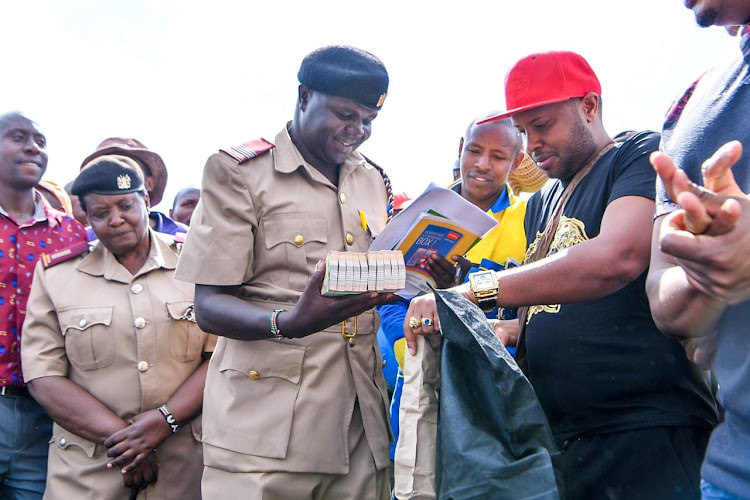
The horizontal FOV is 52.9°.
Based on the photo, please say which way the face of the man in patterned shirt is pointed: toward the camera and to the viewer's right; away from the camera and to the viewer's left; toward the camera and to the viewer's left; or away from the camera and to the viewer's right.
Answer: toward the camera and to the viewer's right

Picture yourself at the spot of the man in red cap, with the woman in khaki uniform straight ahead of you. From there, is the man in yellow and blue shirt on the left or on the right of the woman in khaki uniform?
right

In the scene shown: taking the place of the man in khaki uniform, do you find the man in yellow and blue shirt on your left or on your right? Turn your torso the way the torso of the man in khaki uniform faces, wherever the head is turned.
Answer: on your left

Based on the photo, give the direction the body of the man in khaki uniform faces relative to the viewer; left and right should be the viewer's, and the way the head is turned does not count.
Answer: facing the viewer and to the right of the viewer

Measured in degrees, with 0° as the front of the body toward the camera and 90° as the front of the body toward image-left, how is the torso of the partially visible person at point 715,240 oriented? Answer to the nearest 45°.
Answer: approximately 45°

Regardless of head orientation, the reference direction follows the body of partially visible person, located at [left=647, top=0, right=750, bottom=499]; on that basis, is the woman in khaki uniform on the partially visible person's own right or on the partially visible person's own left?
on the partially visible person's own right

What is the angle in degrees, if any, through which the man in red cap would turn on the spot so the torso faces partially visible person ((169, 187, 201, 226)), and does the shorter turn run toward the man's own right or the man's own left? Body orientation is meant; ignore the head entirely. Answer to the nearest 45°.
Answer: approximately 90° to the man's own right

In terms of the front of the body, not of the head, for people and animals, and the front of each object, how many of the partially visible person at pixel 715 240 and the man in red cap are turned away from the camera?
0

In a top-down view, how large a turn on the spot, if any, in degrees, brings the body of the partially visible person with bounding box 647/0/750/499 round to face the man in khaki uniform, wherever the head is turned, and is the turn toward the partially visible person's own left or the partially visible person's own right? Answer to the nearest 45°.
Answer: approximately 45° to the partially visible person's own right

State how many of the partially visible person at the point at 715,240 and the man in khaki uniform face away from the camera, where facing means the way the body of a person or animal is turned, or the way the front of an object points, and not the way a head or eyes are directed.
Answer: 0

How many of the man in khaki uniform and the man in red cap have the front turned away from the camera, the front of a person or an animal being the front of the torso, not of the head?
0

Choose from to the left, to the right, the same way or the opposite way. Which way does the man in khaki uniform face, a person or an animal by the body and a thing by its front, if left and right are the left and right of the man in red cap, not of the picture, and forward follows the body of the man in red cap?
to the left
